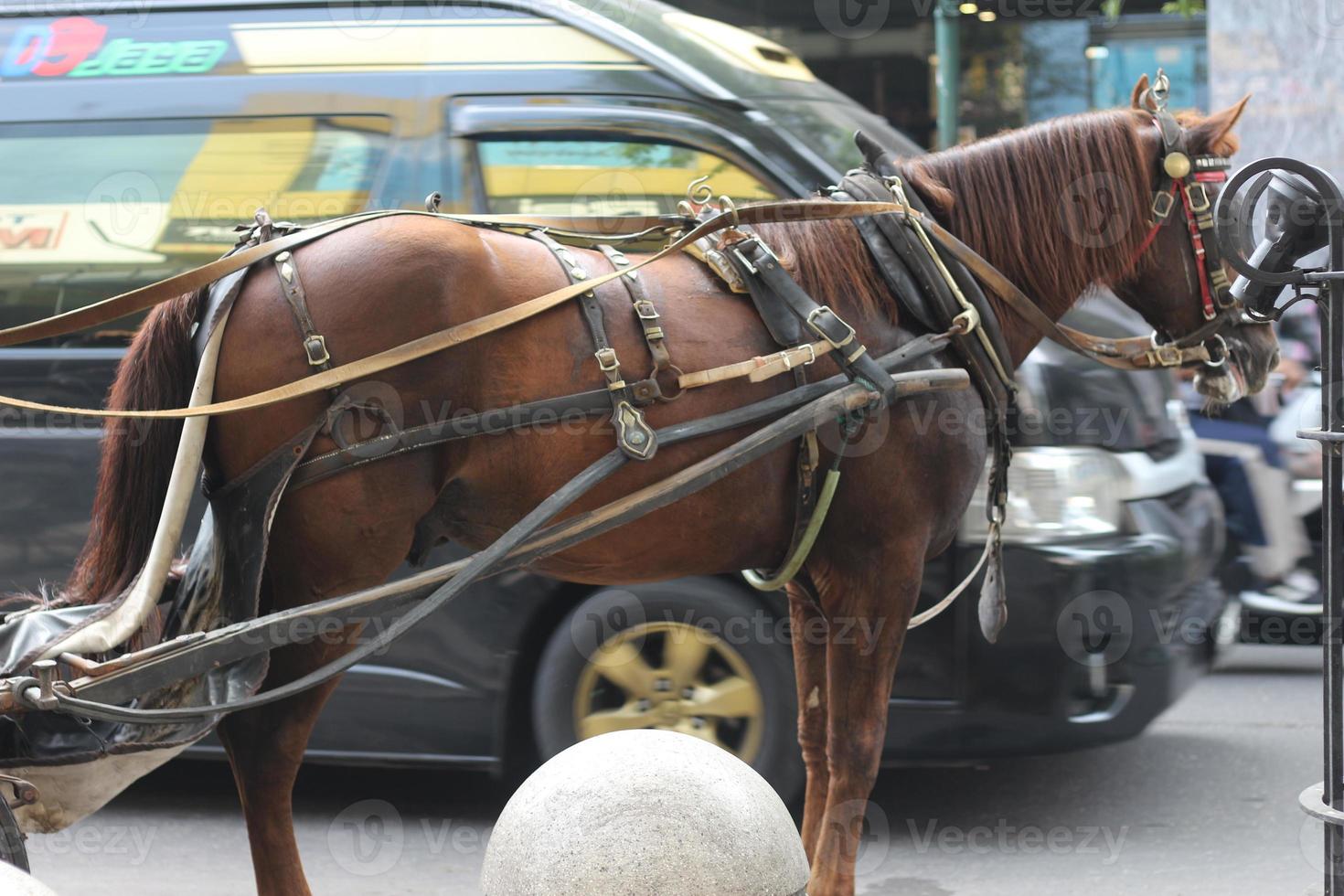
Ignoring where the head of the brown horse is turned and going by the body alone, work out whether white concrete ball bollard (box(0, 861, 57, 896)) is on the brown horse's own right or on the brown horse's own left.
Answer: on the brown horse's own right

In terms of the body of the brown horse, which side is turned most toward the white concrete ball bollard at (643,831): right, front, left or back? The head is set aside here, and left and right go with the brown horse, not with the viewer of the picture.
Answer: right

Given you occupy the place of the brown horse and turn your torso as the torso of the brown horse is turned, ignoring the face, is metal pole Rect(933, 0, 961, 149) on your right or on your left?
on your left

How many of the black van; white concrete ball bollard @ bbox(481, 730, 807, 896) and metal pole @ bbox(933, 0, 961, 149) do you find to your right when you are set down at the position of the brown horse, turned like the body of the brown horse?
1

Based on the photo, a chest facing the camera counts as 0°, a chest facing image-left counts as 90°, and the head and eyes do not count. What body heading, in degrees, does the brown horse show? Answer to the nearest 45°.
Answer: approximately 270°

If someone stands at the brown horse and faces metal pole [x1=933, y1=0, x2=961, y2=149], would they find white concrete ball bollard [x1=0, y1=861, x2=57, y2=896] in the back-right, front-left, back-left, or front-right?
back-left

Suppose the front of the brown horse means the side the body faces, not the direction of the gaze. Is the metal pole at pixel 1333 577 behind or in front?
in front

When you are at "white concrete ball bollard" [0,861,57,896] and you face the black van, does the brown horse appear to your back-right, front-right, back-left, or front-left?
front-right

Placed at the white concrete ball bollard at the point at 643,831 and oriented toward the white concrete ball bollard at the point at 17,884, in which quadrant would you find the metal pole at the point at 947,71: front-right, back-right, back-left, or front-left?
back-right
